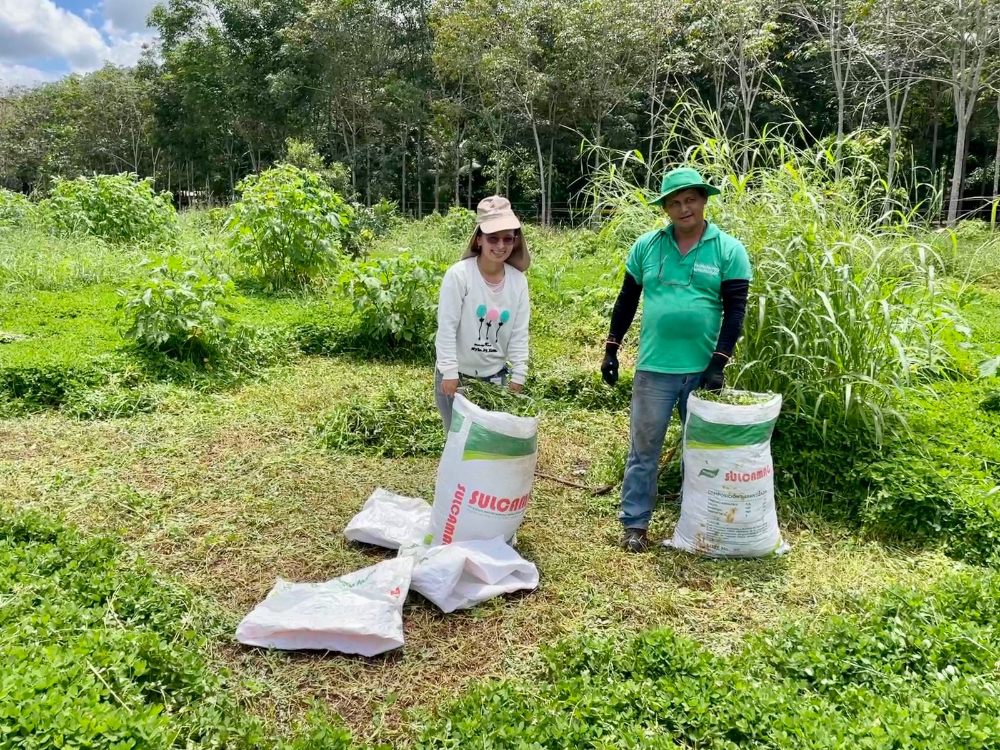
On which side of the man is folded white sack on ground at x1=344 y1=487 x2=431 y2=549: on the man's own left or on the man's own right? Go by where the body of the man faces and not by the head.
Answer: on the man's own right

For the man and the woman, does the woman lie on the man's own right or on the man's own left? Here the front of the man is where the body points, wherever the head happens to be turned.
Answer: on the man's own right

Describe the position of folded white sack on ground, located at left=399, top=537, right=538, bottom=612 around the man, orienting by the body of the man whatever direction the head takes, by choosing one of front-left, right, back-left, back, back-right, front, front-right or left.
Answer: front-right

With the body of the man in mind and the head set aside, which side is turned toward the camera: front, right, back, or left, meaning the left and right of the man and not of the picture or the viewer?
front

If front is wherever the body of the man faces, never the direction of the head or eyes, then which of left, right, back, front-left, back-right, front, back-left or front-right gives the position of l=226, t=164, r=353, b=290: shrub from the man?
back-right

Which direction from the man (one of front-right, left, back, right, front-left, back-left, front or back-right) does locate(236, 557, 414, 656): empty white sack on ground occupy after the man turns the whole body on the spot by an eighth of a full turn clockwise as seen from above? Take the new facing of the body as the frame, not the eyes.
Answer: front

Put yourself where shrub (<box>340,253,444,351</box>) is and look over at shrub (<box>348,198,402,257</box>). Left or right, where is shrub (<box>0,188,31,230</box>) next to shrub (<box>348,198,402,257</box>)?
left

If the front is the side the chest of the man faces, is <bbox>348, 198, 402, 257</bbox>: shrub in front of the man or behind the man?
behind

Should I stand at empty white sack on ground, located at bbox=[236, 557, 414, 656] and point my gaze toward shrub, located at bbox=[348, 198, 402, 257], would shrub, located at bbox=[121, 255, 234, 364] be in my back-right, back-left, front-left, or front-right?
front-left

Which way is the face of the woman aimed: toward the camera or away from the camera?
toward the camera

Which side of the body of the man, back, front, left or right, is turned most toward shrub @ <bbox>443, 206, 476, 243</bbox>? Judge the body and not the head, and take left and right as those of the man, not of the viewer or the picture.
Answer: back

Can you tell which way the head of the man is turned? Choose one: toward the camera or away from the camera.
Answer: toward the camera
